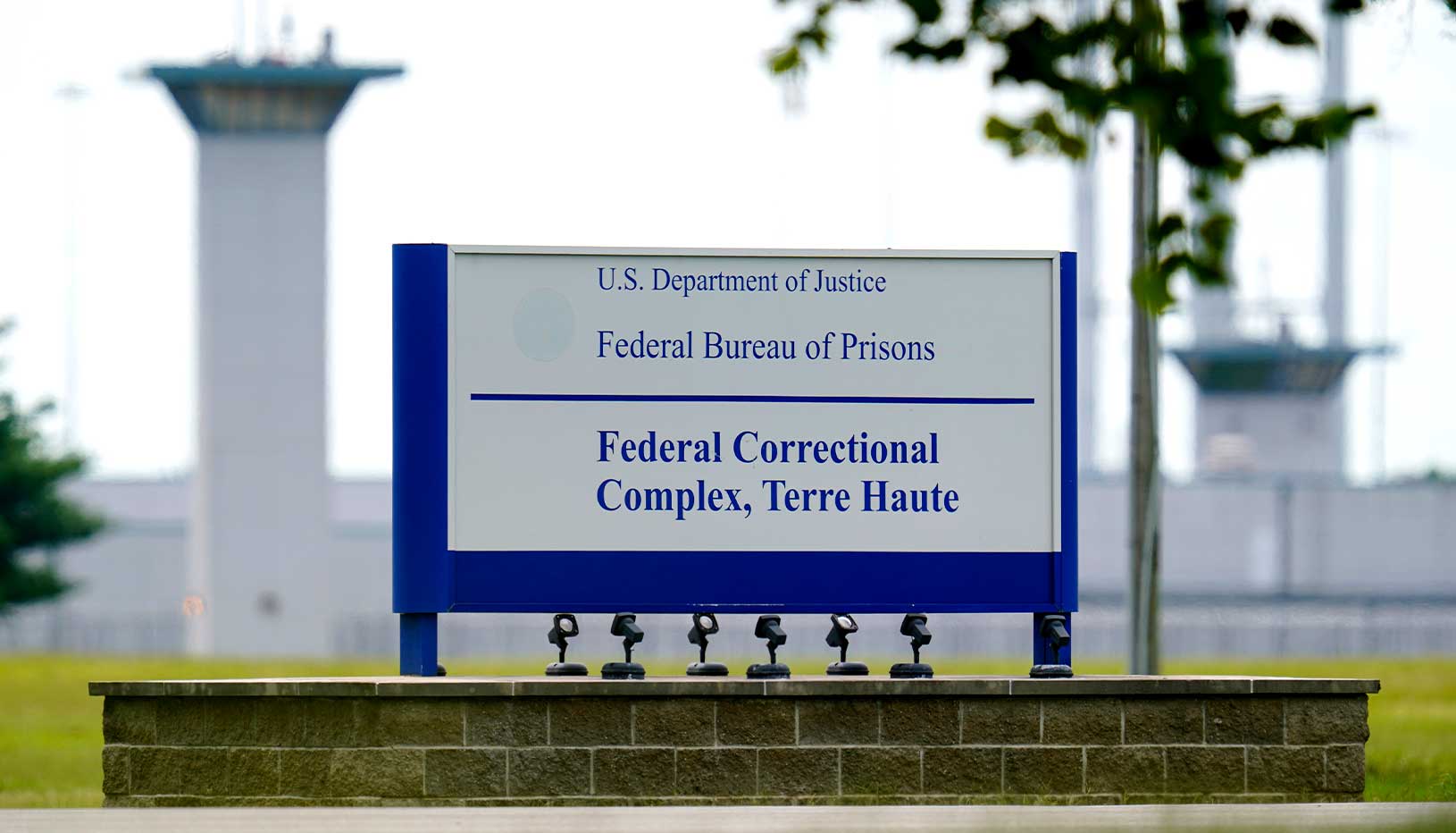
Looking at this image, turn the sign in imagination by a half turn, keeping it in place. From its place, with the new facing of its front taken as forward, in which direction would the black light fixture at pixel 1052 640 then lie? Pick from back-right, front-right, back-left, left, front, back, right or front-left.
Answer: right

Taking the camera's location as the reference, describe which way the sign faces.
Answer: facing the viewer

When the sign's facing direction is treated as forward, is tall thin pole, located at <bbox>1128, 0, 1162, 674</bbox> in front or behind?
behind
